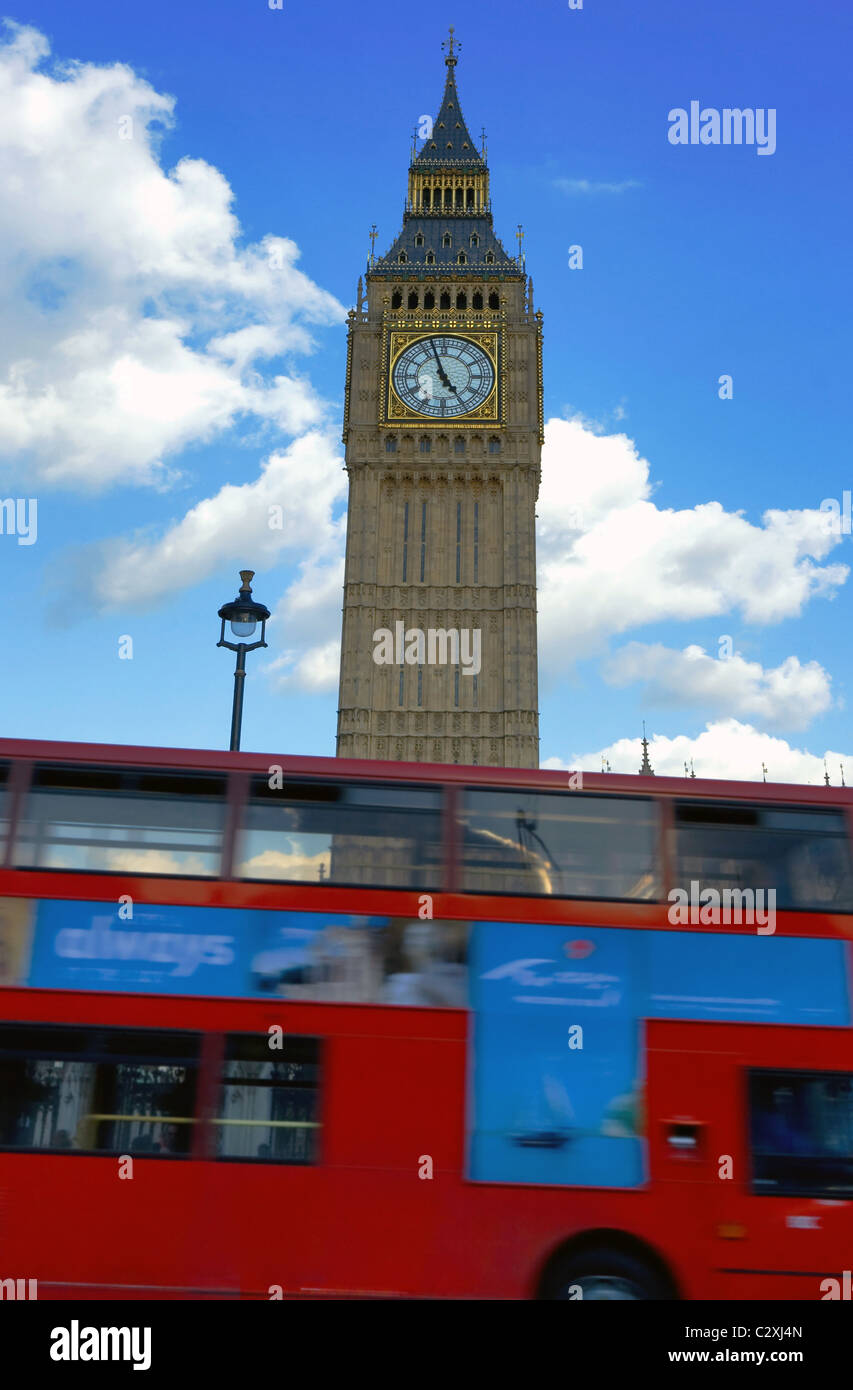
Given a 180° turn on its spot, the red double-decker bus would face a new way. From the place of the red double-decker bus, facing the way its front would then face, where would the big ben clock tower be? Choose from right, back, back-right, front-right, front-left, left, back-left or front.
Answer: right

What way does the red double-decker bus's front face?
to the viewer's right

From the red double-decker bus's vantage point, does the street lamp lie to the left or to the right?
on its left
